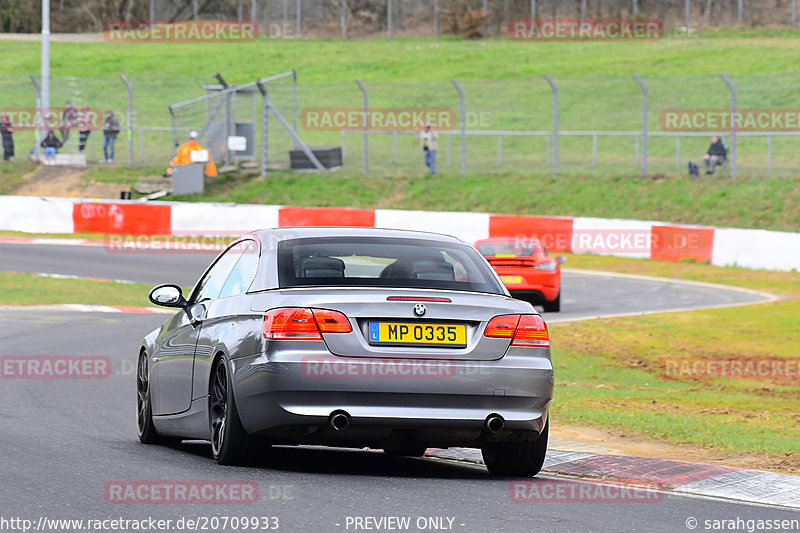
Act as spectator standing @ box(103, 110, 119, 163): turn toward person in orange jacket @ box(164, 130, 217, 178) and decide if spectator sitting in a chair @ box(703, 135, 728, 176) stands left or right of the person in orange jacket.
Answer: left

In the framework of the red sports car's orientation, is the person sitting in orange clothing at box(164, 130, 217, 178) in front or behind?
in front

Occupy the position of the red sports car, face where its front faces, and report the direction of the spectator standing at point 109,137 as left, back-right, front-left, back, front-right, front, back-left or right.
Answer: front-left

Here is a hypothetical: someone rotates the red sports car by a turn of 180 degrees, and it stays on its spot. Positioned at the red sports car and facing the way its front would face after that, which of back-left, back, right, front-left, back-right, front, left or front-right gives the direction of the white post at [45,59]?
back-right

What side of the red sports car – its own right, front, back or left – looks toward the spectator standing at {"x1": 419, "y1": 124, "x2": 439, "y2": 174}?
front

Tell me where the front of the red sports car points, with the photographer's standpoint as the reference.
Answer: facing away from the viewer

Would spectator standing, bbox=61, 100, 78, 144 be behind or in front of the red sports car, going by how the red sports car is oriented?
in front

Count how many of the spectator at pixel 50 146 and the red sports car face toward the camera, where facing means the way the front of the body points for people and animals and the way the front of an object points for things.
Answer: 1

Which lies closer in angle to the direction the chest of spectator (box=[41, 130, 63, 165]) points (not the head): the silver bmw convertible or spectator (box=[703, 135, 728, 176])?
the silver bmw convertible

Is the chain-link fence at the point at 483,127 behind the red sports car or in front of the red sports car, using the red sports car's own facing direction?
in front

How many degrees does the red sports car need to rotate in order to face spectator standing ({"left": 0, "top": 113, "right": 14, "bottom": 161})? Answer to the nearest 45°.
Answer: approximately 45° to its left

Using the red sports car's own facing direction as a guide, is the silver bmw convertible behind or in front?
behind

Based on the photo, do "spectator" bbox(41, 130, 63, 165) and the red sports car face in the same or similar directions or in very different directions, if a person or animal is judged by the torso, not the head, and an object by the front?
very different directions

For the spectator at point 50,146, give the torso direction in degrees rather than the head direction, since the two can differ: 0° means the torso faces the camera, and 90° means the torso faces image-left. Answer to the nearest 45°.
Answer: approximately 0°

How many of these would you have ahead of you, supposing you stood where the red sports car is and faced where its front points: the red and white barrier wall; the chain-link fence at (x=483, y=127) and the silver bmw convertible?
2

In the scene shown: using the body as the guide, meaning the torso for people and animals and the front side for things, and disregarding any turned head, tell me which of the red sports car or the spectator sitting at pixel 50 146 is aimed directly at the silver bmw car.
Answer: the spectator sitting
